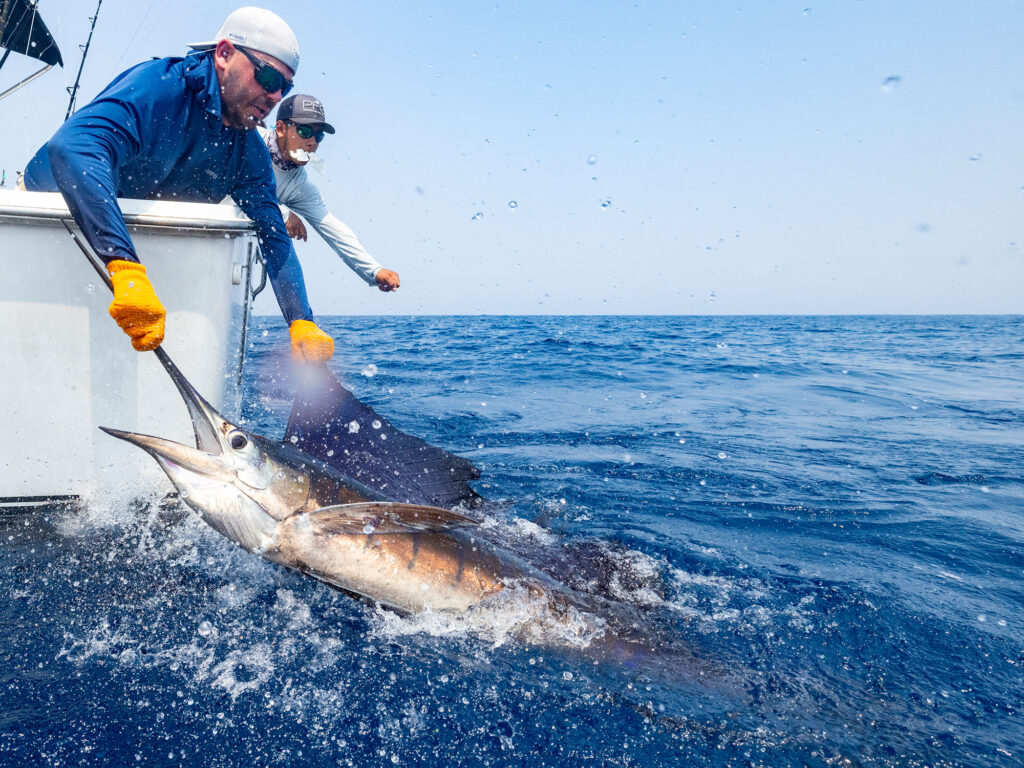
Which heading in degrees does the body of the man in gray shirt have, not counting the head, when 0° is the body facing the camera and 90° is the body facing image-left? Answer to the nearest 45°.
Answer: approximately 315°

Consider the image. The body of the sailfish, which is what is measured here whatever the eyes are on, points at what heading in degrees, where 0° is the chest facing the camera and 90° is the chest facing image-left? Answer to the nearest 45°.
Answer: approximately 90°

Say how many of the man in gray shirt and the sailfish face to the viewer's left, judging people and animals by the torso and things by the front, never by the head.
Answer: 1

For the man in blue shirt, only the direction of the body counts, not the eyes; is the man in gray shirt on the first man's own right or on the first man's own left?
on the first man's own left

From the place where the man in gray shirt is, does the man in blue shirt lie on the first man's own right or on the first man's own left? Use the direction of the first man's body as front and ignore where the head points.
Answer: on the first man's own right
